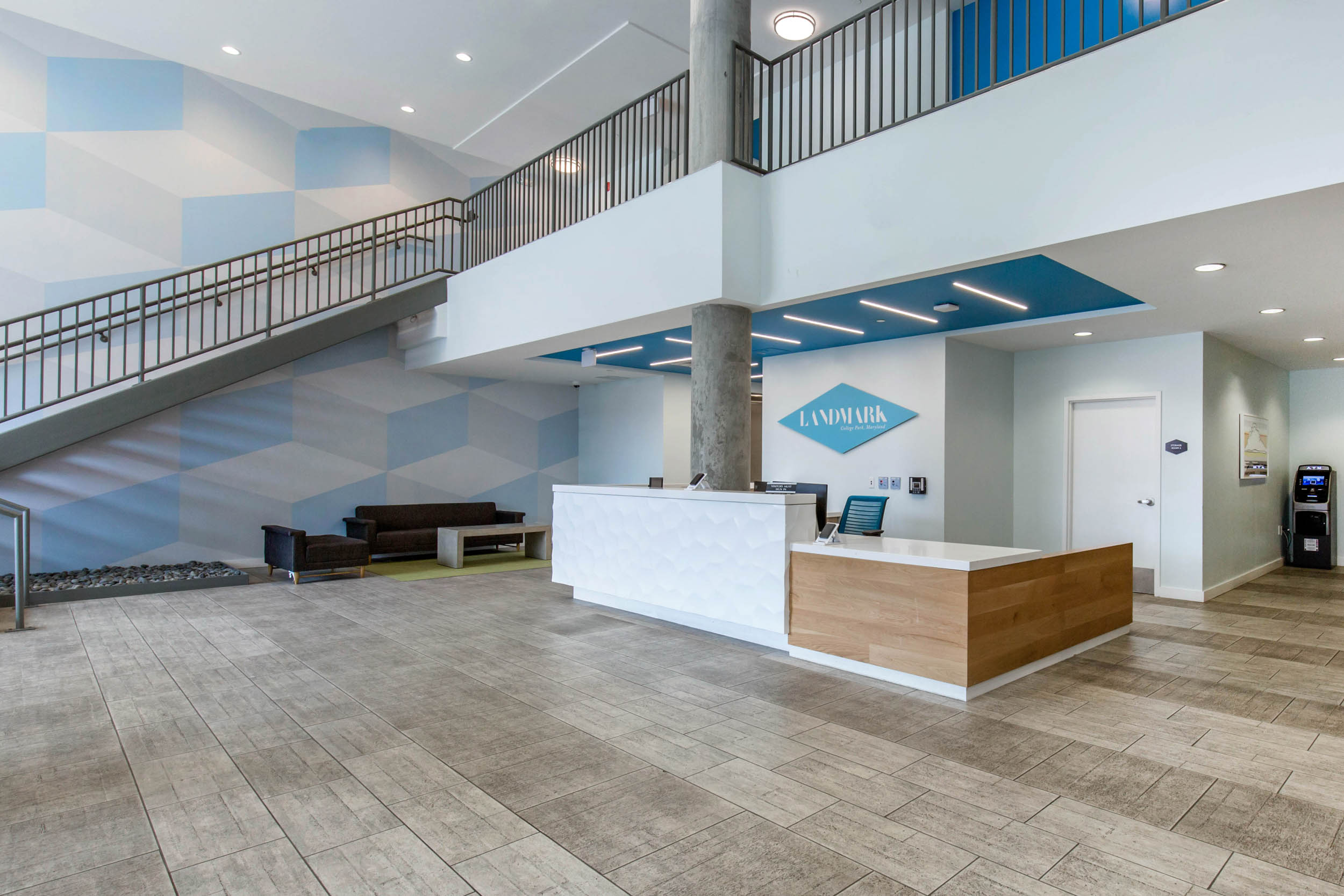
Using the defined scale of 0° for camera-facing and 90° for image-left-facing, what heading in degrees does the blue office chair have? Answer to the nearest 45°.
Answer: approximately 45°

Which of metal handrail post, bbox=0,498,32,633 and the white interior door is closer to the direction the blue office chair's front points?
the metal handrail post

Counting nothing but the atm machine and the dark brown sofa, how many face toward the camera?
2

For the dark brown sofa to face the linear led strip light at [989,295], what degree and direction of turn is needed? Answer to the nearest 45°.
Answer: approximately 45° to its left

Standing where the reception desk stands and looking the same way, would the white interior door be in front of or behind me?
behind

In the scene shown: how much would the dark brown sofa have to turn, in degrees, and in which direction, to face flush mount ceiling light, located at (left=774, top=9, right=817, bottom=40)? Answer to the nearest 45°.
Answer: approximately 45° to its left

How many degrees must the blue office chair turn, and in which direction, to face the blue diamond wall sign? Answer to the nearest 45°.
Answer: approximately 135° to its right
